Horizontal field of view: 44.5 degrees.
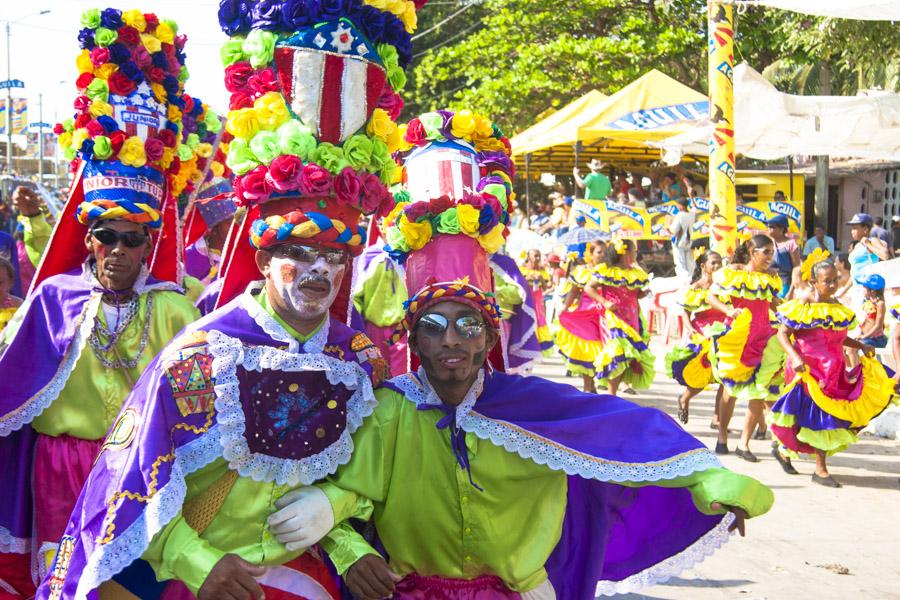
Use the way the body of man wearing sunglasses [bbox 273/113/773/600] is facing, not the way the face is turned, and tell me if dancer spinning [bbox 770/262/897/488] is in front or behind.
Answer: behind

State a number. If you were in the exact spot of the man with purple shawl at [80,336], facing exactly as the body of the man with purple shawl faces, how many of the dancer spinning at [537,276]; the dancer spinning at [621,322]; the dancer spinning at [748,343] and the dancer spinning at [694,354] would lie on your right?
0

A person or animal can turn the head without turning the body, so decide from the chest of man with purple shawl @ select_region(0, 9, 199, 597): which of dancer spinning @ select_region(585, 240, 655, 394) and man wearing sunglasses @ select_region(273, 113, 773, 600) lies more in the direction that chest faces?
the man wearing sunglasses

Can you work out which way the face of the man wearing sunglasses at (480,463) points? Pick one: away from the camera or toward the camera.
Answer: toward the camera

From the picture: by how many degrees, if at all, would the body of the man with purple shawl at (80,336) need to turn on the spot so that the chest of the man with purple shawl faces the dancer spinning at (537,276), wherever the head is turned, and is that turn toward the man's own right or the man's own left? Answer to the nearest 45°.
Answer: approximately 135° to the man's own left

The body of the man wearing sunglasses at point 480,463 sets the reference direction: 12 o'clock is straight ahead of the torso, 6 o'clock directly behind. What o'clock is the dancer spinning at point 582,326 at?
The dancer spinning is roughly at 6 o'clock from the man wearing sunglasses.

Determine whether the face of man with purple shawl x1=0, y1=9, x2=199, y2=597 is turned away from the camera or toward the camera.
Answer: toward the camera

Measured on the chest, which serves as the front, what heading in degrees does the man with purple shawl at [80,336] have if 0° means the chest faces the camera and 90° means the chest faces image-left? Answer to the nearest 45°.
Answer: approximately 0°

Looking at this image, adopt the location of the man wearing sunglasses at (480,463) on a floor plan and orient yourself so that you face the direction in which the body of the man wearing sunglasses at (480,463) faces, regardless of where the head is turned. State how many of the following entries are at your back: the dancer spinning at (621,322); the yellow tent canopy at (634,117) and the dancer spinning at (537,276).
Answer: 3

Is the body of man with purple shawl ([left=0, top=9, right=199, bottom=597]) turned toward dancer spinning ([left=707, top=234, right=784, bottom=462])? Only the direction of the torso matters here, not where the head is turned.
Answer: no

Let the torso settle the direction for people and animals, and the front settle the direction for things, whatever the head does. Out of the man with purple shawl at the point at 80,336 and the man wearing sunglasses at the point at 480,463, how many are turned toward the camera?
2

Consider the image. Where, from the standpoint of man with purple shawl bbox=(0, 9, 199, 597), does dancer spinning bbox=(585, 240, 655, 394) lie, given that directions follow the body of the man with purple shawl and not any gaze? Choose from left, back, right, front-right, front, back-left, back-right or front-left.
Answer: back-left

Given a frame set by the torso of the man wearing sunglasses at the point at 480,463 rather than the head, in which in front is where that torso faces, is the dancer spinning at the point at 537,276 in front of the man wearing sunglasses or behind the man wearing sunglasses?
behind

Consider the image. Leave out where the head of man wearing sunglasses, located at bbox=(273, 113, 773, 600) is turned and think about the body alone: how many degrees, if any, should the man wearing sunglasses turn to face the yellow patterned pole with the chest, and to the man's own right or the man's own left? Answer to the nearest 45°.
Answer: approximately 180°

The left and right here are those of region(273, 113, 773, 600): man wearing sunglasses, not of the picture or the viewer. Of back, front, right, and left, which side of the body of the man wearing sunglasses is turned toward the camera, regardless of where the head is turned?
front

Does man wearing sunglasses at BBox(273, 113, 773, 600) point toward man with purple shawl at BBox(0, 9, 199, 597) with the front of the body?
no

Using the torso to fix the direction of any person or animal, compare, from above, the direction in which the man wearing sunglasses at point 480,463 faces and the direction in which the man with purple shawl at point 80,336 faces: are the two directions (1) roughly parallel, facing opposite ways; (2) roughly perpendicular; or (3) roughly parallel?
roughly parallel
